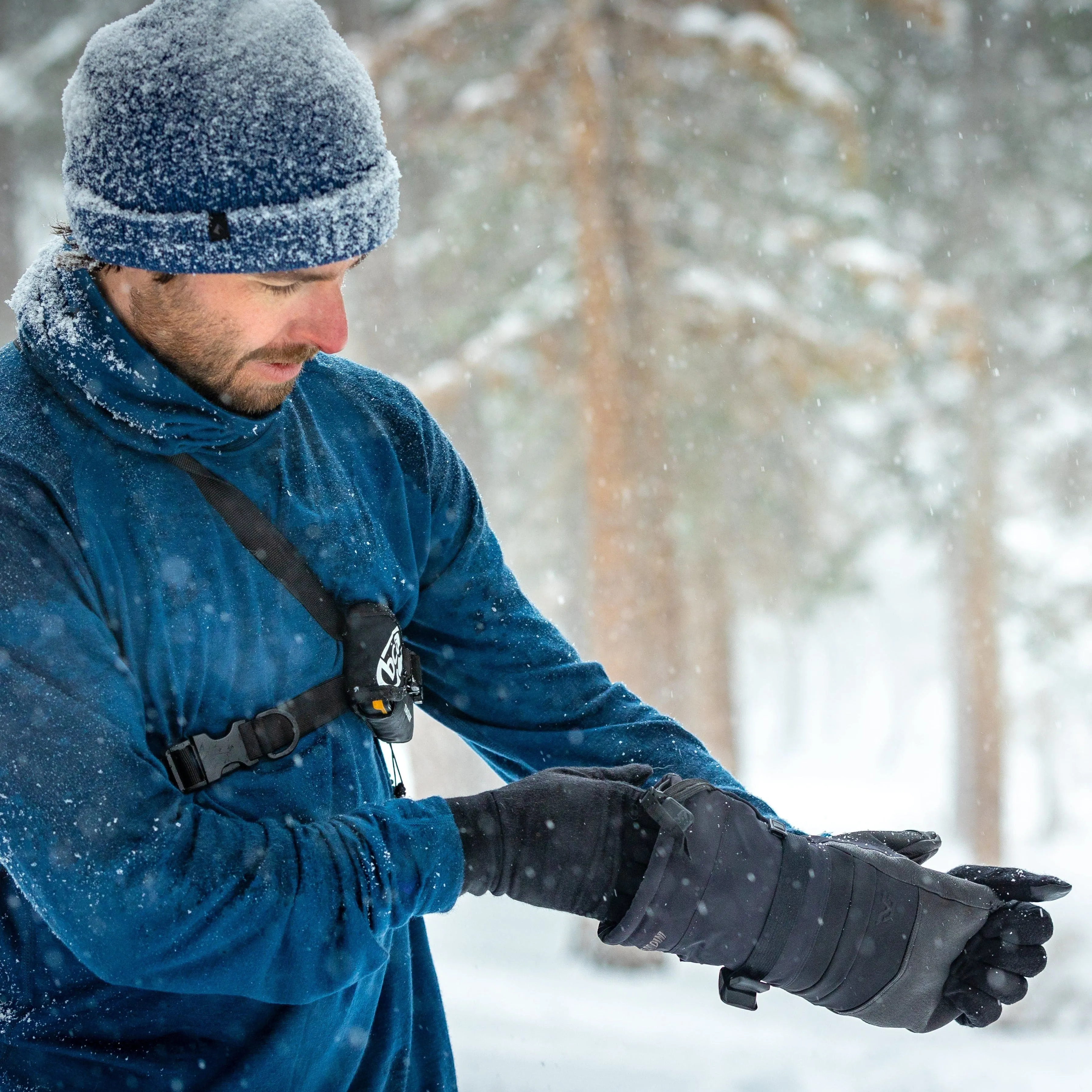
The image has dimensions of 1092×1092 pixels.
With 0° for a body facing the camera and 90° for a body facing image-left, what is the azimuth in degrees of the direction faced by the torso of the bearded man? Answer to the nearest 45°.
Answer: approximately 315°
